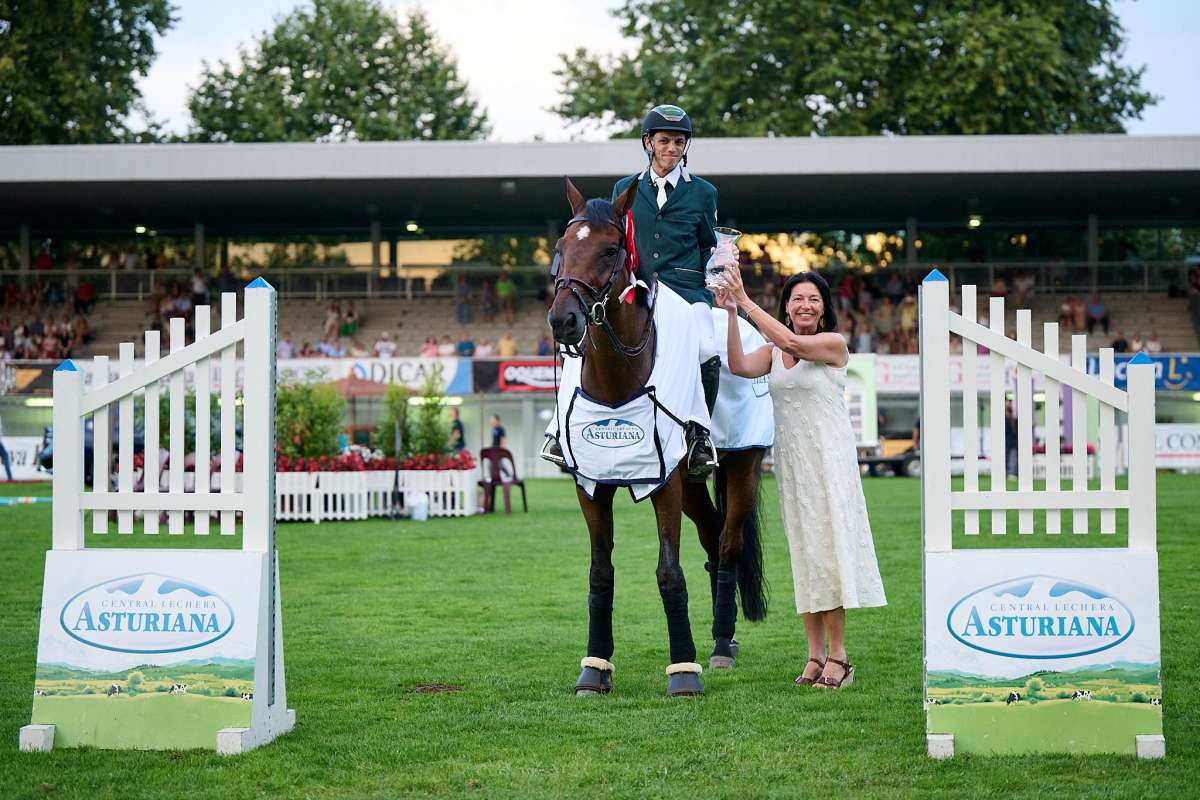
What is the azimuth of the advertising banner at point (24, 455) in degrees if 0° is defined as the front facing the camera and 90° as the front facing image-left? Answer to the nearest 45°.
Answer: approximately 0°

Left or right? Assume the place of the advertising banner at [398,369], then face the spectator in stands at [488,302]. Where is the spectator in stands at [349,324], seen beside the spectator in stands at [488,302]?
left

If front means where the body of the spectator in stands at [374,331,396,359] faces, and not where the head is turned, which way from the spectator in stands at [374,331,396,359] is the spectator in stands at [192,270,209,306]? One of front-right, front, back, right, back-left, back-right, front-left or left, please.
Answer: back-right

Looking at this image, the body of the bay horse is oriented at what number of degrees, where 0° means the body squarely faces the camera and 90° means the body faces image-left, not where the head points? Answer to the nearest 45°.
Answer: approximately 45°

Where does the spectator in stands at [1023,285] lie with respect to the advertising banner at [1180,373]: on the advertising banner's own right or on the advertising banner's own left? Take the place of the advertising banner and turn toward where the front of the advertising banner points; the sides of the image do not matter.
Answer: on the advertising banner's own right

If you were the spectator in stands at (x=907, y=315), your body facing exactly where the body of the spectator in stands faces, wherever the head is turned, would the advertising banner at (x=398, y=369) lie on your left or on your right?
on your right

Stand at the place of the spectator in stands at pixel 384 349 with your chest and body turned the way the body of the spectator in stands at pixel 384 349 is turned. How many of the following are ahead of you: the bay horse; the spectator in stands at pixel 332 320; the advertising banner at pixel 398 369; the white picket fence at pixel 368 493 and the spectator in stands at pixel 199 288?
3

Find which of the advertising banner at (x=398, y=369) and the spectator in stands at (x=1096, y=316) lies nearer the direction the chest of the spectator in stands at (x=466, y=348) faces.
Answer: the advertising banner

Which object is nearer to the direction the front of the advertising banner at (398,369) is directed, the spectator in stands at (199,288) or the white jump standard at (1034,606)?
the white jump standard

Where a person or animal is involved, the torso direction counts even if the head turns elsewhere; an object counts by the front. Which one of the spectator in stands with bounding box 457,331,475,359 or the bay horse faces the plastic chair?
the spectator in stands

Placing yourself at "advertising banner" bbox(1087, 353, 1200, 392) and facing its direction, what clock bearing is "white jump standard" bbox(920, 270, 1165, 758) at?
The white jump standard is roughly at 12 o'clock from the advertising banner.

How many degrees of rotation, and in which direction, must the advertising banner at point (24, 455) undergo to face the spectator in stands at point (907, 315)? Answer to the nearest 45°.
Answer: approximately 90° to its left

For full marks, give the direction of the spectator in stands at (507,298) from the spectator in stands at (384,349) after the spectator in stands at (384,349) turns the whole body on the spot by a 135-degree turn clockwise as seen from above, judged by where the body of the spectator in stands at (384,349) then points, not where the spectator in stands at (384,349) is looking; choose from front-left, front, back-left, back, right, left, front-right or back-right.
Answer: right

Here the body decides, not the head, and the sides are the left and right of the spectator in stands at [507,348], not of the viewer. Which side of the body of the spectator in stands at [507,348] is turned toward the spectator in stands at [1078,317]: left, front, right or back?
left
